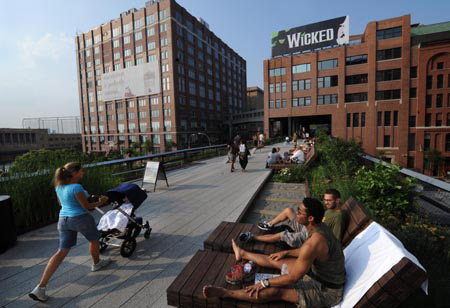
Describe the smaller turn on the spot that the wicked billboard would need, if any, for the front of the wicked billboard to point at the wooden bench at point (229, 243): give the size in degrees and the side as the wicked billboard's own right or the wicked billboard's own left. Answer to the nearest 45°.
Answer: approximately 45° to the wicked billboard's own left

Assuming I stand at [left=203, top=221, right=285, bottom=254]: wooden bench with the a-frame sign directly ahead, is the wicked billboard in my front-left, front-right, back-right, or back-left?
front-right

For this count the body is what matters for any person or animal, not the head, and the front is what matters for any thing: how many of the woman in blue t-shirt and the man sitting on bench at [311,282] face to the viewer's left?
1

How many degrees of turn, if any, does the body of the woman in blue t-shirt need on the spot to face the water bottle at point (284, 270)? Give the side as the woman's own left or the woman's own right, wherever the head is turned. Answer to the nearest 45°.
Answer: approximately 90° to the woman's own right

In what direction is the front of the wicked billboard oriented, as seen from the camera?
facing the viewer and to the left of the viewer

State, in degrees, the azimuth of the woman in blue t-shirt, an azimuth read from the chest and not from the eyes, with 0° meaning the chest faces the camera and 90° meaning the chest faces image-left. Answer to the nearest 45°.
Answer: approximately 225°

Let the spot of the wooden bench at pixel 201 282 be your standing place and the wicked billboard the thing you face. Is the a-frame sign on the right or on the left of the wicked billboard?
left

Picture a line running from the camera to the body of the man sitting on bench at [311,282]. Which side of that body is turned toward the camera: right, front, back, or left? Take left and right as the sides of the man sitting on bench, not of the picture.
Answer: left

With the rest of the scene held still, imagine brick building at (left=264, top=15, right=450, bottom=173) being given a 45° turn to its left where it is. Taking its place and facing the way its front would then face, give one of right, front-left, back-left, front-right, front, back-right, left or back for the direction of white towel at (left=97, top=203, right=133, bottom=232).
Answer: front

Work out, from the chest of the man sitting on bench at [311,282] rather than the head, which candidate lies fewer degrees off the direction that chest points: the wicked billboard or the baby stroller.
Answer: the baby stroller

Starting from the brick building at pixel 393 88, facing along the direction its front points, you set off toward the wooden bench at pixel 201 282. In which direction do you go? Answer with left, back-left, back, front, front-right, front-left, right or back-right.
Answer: front-left
